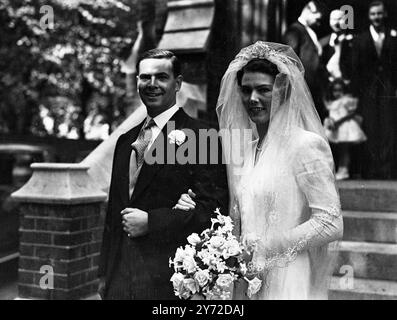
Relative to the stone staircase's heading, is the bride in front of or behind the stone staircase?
in front

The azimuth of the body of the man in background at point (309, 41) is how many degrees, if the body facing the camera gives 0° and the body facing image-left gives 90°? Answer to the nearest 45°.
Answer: approximately 315°

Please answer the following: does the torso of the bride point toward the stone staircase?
no

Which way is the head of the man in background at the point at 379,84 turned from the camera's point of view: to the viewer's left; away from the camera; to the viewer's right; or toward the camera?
toward the camera

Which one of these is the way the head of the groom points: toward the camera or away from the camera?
toward the camera

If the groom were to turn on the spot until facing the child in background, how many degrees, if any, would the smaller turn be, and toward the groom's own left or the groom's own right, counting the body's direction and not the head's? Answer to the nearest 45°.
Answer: approximately 180°

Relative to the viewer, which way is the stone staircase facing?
toward the camera

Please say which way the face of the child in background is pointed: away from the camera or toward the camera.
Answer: toward the camera

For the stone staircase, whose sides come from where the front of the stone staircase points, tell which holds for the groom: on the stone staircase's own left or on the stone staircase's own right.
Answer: on the stone staircase's own right

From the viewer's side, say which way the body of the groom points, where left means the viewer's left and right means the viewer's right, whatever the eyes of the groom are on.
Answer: facing the viewer and to the left of the viewer

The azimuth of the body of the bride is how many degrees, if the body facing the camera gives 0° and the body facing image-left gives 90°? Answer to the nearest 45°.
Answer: approximately 45°

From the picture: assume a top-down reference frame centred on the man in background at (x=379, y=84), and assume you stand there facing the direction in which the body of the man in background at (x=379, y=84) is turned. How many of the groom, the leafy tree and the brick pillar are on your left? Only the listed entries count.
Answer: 0

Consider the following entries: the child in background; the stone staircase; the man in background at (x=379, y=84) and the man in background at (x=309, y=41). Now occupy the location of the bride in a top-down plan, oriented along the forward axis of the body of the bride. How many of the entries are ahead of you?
0

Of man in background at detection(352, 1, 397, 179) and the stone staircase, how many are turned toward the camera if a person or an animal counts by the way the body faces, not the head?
2
